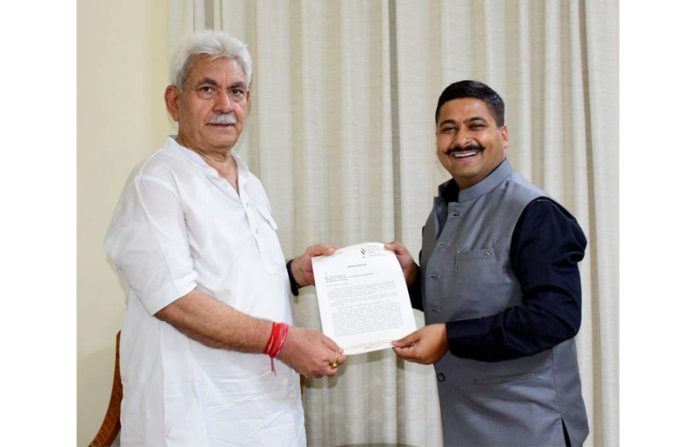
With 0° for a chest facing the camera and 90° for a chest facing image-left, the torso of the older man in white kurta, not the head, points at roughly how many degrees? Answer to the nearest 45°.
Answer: approximately 315°

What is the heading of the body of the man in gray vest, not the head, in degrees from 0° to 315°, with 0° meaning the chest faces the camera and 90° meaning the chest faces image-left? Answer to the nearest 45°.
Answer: approximately 45°

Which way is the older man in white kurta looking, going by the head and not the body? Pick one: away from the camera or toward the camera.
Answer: toward the camera

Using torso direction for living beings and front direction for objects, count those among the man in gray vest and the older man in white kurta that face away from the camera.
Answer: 0

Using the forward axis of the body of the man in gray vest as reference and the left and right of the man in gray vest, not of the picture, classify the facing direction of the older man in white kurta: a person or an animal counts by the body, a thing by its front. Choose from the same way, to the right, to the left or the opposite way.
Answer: to the left
